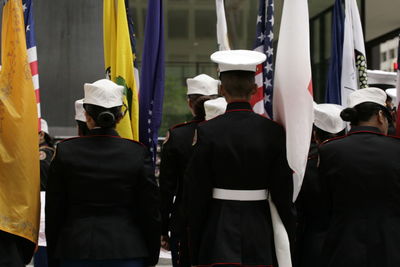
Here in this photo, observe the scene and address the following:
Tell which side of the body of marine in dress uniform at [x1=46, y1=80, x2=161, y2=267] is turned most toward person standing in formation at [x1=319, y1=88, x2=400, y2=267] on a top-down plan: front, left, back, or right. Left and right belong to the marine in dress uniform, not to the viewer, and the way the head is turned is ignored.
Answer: right

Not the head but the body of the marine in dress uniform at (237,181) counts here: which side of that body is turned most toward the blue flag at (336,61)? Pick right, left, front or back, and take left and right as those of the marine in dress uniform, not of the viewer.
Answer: front

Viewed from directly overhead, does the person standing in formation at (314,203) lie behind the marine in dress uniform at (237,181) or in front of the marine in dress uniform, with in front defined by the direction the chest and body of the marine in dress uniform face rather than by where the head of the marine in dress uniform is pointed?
in front

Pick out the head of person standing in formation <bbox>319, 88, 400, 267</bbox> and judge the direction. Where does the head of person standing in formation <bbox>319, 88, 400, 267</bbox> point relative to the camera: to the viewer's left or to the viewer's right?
to the viewer's right

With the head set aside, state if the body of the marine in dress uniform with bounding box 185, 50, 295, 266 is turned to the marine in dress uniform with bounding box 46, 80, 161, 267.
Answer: no

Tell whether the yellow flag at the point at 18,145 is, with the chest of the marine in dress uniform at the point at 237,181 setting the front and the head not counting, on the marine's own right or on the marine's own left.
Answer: on the marine's own left

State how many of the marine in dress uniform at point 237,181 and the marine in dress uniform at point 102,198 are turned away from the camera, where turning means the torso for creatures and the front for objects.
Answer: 2

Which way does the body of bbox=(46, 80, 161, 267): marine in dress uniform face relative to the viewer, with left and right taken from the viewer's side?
facing away from the viewer

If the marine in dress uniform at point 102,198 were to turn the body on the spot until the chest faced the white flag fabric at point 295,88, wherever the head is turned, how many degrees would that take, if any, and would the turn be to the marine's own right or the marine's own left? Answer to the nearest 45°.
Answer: approximately 90° to the marine's own right

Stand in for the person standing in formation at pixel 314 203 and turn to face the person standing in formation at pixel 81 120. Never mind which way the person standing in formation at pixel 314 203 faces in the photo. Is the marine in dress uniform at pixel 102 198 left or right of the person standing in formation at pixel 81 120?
left

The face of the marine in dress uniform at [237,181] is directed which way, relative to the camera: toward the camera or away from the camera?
away from the camera

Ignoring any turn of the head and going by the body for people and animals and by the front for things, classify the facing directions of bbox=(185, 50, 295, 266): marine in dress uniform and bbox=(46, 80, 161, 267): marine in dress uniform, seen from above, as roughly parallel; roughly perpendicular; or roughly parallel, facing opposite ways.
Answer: roughly parallel

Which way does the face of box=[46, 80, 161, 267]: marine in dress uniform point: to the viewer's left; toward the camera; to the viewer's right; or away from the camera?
away from the camera

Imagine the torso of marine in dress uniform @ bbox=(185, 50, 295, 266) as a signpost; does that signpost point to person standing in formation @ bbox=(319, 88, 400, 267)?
no

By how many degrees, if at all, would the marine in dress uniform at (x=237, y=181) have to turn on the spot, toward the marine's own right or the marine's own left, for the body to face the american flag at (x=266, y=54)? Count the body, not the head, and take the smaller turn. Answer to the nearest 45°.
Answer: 0° — they already face it

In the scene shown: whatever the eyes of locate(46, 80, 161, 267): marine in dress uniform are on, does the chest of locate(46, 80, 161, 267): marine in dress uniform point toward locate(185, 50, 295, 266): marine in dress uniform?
no

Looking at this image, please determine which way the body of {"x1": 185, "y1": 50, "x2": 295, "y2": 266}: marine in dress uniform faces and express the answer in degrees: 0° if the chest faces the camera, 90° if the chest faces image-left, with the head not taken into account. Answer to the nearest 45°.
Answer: approximately 180°
